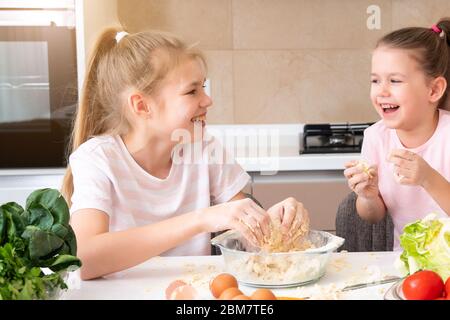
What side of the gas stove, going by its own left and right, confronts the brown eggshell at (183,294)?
front

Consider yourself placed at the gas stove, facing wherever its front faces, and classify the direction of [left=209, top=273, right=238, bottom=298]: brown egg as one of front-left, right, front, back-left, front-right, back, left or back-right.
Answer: front

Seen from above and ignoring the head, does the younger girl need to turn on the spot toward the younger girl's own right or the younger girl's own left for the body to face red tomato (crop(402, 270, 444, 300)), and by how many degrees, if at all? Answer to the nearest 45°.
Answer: approximately 45° to the younger girl's own left

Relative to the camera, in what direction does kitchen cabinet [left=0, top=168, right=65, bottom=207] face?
facing the viewer

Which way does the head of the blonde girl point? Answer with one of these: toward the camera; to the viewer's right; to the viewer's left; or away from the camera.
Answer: to the viewer's right

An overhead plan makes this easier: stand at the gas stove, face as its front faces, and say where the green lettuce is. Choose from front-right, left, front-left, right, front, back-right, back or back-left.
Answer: front

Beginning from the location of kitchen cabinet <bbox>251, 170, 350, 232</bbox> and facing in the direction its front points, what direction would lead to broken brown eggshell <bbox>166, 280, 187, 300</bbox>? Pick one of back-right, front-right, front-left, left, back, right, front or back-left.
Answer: front

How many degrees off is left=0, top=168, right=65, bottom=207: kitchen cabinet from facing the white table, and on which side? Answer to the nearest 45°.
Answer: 0° — it already faces it

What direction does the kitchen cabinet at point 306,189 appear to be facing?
toward the camera

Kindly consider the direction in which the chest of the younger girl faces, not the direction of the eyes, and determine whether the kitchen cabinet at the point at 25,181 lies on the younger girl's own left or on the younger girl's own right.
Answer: on the younger girl's own right

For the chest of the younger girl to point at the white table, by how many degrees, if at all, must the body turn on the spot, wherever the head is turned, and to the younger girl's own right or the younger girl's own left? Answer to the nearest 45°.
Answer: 0° — they already face it

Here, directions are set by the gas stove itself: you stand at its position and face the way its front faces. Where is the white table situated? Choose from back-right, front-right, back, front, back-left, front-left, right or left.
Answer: front

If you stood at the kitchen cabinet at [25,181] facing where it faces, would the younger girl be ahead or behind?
ahead

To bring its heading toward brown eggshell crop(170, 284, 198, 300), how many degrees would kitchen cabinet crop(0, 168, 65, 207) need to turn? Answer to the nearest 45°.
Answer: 0° — it already faces it

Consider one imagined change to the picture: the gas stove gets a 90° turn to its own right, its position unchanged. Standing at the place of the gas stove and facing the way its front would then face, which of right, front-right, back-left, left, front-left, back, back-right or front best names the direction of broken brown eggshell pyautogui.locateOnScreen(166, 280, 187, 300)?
left

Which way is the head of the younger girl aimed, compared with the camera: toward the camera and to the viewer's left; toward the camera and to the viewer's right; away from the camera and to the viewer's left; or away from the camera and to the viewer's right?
toward the camera and to the viewer's left
